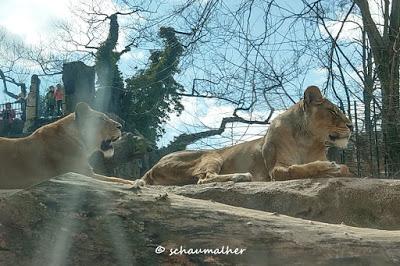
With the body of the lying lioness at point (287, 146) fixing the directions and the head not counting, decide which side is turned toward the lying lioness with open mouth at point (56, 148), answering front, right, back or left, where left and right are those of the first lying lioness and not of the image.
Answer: back

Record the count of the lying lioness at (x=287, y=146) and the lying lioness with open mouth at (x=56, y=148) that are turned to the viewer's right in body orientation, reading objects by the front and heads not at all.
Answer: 2

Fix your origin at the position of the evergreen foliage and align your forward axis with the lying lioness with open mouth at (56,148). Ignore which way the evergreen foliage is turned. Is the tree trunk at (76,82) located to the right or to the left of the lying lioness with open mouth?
right

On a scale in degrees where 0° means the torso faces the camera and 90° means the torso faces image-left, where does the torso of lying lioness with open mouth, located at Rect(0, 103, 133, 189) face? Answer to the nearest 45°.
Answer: approximately 270°

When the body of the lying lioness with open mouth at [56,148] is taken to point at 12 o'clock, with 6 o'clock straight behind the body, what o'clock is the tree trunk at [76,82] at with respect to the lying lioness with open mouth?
The tree trunk is roughly at 9 o'clock from the lying lioness with open mouth.

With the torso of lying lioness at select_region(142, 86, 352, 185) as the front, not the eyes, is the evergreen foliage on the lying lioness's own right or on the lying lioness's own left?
on the lying lioness's own left

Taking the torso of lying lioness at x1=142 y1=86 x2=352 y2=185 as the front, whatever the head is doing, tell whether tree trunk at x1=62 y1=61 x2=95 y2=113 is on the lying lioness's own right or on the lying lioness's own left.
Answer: on the lying lioness's own left

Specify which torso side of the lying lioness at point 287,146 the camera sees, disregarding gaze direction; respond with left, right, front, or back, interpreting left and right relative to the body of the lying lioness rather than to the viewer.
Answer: right

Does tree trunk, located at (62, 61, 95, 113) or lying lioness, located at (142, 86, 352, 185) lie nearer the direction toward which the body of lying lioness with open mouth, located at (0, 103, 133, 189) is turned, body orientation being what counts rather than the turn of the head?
the lying lioness, located at (142, 86, 352, 185)

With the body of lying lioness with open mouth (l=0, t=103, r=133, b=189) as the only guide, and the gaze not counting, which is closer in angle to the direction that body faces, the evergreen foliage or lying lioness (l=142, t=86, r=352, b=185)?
the lying lioness (l=142, t=86, r=352, b=185)
